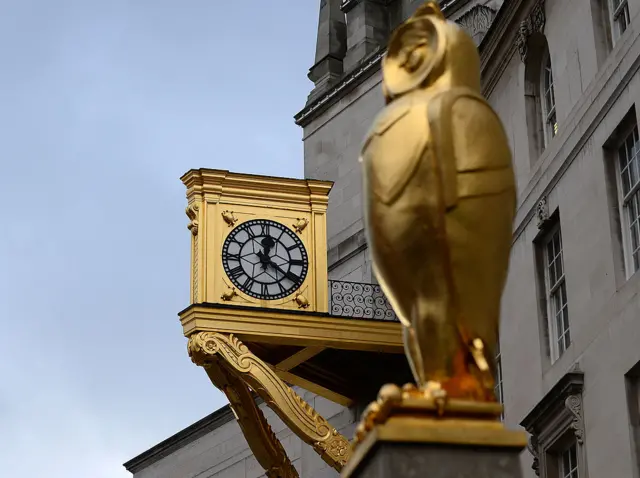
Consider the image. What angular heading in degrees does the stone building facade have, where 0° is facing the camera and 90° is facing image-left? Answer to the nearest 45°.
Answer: approximately 45°

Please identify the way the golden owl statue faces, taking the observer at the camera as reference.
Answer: facing the viewer and to the left of the viewer

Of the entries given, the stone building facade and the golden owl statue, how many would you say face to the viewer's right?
0

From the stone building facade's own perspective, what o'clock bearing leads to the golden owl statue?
The golden owl statue is roughly at 11 o'clock from the stone building facade.

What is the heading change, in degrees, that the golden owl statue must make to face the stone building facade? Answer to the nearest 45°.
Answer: approximately 135° to its right

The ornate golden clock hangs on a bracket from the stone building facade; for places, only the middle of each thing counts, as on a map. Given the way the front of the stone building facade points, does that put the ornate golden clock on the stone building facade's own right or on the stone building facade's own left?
on the stone building facade's own right

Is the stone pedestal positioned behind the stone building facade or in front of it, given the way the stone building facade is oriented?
in front
